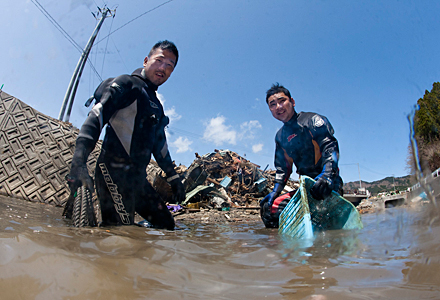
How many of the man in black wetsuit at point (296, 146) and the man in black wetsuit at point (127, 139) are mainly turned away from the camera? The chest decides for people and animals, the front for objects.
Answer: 0

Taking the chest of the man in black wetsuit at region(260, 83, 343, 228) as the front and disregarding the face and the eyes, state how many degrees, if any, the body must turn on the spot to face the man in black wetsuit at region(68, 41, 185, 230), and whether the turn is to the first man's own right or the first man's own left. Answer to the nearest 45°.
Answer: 0° — they already face them

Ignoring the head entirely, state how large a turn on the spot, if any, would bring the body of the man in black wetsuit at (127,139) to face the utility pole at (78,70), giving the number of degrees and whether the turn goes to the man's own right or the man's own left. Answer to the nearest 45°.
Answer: approximately 135° to the man's own left

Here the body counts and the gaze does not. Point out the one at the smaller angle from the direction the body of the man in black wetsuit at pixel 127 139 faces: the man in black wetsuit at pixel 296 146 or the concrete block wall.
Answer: the man in black wetsuit

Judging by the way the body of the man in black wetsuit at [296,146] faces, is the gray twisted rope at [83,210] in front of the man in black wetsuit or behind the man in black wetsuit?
in front

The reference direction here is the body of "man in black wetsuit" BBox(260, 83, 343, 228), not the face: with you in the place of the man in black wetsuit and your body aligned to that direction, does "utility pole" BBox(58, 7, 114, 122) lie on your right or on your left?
on your right

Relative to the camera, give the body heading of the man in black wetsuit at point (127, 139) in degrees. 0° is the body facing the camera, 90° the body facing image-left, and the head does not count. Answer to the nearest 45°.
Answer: approximately 315°
